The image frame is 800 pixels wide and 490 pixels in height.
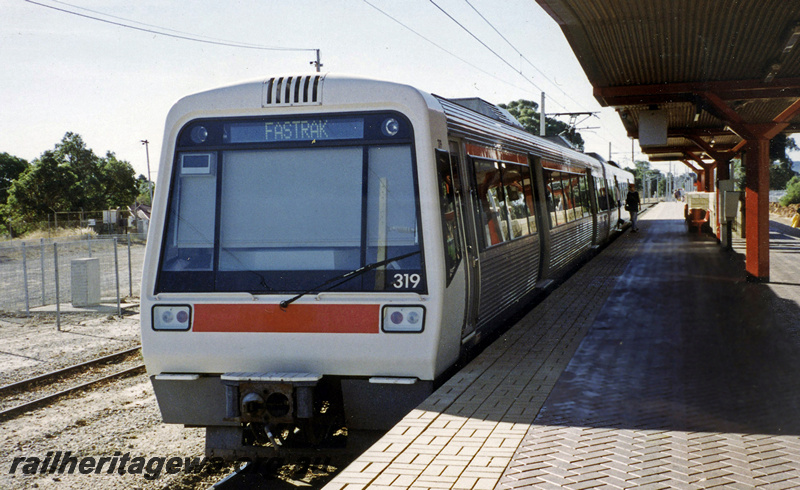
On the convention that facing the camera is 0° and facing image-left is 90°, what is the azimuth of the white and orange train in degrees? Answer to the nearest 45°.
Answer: approximately 45°

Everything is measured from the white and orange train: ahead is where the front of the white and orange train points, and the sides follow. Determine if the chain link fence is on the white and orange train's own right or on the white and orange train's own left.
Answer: on the white and orange train's own right

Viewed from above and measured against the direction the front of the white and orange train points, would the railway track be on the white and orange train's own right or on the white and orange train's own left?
on the white and orange train's own right
